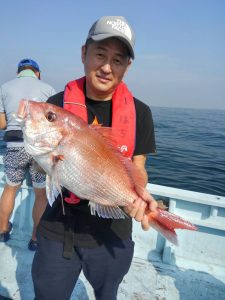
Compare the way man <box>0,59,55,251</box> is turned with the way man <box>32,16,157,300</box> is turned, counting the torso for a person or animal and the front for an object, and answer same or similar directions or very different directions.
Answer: very different directions

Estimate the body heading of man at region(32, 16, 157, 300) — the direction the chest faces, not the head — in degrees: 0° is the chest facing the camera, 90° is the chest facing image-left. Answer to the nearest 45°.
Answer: approximately 0°

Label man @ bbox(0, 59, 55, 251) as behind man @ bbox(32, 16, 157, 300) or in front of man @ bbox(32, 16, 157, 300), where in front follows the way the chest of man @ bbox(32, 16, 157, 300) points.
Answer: behind
